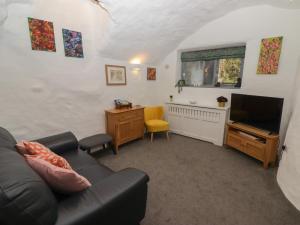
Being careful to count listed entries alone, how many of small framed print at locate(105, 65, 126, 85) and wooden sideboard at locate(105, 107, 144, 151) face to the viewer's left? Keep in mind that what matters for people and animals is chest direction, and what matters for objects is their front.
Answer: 0

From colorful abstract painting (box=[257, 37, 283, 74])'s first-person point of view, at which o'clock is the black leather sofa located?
The black leather sofa is roughly at 1 o'clock from the colorful abstract painting.

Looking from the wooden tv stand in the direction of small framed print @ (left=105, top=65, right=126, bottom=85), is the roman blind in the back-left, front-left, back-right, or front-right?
front-right

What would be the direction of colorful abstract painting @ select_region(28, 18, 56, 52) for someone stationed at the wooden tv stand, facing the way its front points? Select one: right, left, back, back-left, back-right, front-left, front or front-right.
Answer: front

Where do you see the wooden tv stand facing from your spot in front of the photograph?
facing the viewer and to the left of the viewer

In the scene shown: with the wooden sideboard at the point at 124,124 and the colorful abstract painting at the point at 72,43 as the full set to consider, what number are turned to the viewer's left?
0

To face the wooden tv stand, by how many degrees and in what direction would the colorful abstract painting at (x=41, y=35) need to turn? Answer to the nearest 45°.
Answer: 0° — it already faces it
